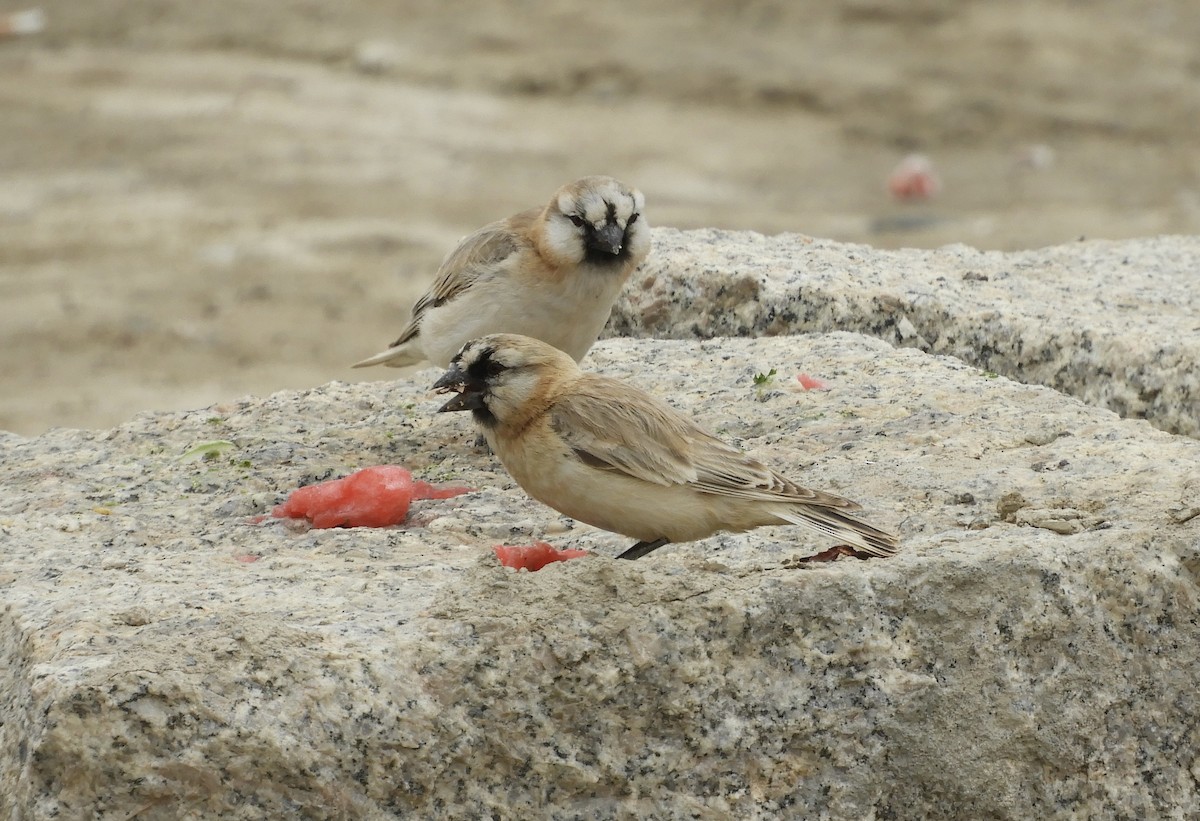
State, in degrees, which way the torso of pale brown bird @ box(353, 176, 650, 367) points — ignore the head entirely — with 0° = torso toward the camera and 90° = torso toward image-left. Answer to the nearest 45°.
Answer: approximately 315°

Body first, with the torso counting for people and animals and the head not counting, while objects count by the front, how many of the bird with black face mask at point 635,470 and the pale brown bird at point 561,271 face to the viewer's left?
1

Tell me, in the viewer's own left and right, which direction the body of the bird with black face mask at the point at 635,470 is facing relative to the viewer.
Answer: facing to the left of the viewer

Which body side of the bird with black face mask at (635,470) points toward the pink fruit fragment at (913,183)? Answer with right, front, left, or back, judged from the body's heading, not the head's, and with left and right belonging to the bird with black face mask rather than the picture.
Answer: right

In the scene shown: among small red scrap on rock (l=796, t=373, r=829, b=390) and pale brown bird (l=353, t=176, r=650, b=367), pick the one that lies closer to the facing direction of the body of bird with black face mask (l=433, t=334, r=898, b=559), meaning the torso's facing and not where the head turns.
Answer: the pale brown bird

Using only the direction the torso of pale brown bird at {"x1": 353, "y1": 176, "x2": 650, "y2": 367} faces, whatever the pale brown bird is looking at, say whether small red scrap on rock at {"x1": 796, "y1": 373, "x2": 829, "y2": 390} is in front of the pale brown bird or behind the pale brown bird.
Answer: in front

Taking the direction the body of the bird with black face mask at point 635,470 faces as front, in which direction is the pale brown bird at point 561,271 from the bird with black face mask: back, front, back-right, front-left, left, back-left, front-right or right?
right

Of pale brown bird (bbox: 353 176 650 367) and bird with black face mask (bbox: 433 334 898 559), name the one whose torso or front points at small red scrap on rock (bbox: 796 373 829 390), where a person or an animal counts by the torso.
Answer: the pale brown bird

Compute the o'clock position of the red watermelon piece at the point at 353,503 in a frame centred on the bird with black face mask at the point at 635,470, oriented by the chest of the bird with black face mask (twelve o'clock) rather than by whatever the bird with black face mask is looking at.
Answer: The red watermelon piece is roughly at 1 o'clock from the bird with black face mask.
